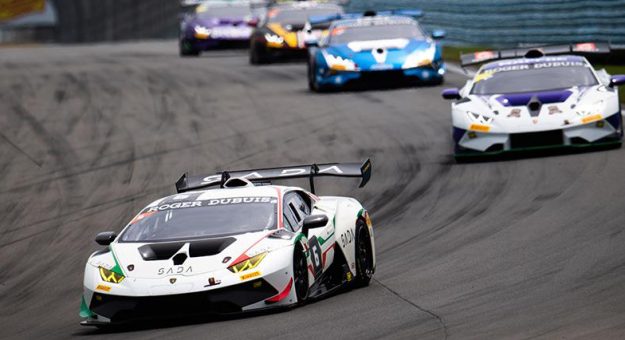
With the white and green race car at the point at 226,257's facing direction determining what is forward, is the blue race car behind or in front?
behind

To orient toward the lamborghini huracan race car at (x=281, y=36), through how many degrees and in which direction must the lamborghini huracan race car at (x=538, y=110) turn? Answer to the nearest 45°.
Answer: approximately 135° to its right

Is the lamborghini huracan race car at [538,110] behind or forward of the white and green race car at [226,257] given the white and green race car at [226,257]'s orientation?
behind

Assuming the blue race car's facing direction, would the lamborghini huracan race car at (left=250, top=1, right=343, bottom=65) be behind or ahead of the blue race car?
behind

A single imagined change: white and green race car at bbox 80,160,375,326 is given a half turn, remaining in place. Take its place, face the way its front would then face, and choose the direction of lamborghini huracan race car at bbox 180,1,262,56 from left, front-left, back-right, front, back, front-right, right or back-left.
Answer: front-left

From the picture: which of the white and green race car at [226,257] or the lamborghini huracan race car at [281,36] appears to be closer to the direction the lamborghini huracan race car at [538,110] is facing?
the white and green race car

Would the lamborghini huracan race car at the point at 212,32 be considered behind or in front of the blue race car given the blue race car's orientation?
behind

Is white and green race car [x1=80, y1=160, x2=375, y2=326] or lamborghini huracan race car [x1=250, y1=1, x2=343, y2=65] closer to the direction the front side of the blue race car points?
the white and green race car

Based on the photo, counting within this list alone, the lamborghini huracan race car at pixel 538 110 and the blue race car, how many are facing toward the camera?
2

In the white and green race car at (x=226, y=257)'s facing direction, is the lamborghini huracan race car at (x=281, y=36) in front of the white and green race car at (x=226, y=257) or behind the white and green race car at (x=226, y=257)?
behind

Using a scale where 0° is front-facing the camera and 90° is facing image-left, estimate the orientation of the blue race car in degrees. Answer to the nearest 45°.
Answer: approximately 0°

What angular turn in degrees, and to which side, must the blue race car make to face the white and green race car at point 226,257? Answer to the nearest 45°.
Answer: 0° — it already faces it
